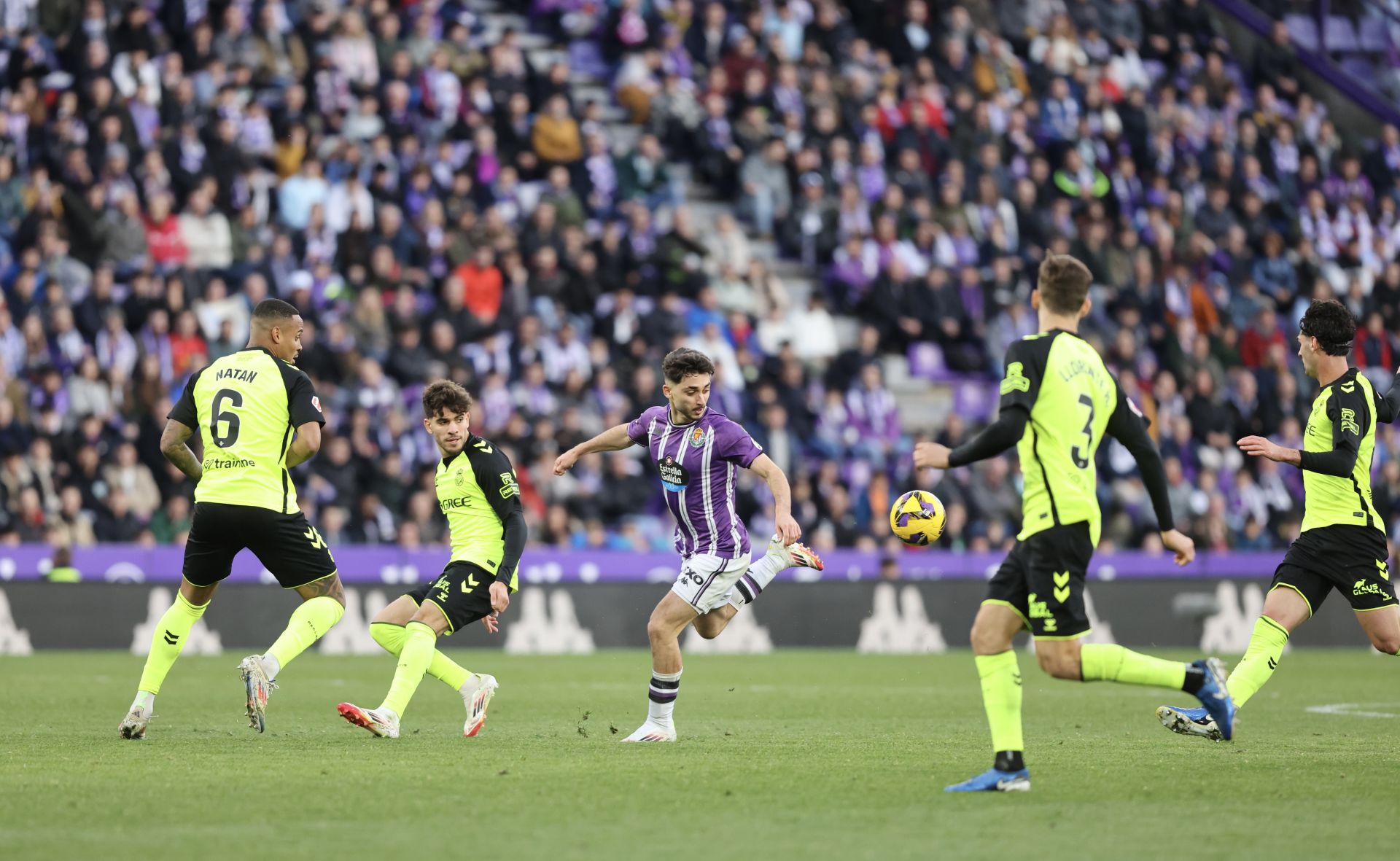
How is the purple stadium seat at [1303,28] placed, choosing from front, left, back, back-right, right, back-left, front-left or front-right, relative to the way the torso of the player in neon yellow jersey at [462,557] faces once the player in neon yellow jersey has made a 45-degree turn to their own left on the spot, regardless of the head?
back-left

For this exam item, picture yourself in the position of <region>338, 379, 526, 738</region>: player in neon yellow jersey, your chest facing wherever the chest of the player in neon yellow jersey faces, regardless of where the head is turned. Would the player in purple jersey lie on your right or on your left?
on your left

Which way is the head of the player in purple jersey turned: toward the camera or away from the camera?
toward the camera

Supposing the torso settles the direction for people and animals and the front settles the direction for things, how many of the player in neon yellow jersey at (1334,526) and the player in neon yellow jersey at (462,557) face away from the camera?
0

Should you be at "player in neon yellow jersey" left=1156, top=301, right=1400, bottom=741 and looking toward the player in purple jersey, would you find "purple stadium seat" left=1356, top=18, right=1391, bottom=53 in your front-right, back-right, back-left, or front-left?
back-right

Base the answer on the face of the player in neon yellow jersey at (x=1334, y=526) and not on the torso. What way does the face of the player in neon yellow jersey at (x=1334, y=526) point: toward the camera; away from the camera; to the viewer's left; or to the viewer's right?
to the viewer's left

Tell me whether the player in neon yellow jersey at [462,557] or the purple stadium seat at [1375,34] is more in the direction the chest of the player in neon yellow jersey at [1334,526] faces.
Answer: the player in neon yellow jersey

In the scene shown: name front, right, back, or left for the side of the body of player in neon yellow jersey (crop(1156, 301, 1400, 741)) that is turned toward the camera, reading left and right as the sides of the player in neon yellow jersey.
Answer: left

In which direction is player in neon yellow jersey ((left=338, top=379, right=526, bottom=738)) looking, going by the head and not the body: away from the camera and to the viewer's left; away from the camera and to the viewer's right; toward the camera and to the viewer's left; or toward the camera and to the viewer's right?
toward the camera and to the viewer's right

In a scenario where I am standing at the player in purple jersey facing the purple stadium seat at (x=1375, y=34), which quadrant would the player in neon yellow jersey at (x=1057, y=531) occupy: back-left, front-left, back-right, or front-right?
back-right

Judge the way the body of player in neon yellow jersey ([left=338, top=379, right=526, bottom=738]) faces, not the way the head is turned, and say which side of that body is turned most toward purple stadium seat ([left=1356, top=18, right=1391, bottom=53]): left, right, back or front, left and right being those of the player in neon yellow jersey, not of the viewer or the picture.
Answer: back

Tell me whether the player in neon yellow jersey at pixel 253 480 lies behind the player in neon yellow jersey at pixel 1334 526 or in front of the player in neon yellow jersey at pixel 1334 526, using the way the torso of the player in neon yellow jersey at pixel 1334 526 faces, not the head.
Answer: in front

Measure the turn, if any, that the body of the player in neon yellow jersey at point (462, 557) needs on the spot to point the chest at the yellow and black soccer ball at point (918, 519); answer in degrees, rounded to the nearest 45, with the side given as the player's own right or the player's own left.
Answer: approximately 90° to the player's own left

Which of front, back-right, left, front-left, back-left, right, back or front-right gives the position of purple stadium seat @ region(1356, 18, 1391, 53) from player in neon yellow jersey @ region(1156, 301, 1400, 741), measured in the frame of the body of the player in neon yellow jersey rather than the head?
right

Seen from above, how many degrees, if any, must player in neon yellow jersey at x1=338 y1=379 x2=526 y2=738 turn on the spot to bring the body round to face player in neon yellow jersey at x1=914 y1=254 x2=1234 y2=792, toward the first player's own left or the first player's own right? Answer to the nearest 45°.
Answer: approximately 90° to the first player's own left

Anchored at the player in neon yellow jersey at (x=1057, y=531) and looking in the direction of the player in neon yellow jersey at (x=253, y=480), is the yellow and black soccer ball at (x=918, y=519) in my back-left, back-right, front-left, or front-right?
front-right
